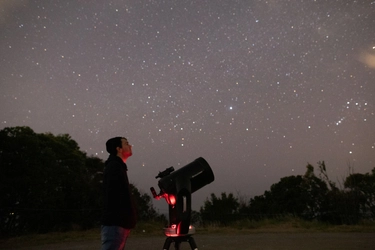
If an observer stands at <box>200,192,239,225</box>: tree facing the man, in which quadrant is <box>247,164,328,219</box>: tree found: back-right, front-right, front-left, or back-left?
back-left

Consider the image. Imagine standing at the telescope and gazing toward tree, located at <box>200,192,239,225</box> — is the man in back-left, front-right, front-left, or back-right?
back-left

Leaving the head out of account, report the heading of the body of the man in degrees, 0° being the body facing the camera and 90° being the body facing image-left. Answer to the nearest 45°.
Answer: approximately 270°

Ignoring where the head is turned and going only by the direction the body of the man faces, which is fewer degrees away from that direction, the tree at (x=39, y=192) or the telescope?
the telescope

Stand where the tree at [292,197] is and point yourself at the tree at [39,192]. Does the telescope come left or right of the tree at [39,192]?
left

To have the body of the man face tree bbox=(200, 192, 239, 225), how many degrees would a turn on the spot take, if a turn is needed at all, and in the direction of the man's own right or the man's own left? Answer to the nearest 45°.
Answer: approximately 90° to the man's own left

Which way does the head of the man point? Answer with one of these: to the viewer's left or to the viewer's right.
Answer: to the viewer's right

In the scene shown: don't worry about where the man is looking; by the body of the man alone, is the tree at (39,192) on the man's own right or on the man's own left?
on the man's own left

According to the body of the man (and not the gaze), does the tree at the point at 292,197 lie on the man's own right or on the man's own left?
on the man's own left

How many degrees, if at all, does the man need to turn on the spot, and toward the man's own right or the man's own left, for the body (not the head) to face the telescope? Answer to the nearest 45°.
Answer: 0° — they already face it
